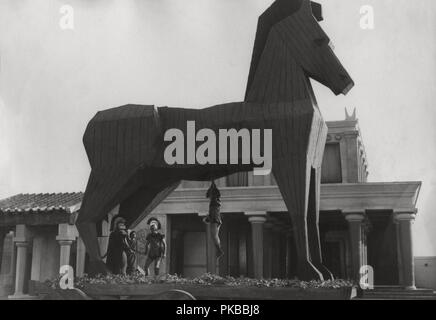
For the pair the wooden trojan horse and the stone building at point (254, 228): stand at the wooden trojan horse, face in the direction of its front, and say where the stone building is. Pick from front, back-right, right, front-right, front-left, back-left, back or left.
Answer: left

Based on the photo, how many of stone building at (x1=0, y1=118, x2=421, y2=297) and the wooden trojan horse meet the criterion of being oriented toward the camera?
1

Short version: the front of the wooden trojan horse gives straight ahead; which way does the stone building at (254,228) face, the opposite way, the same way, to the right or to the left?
to the right

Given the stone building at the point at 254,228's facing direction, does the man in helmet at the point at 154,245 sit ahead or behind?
ahead

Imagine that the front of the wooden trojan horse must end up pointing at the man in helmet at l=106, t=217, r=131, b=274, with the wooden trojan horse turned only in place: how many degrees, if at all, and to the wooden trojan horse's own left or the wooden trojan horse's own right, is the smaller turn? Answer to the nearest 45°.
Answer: approximately 135° to the wooden trojan horse's own left

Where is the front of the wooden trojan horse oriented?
to the viewer's right

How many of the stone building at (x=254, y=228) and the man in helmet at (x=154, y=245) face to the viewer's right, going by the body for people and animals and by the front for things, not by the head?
0

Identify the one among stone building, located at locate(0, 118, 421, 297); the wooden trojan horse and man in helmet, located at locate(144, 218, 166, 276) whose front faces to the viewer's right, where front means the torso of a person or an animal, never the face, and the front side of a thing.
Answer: the wooden trojan horse

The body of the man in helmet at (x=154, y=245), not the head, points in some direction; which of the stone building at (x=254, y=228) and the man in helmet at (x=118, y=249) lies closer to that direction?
the man in helmet

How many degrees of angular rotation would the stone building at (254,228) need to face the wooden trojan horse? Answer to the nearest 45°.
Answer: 0° — it already faces it

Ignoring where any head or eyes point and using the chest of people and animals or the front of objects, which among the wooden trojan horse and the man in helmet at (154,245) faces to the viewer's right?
the wooden trojan horse

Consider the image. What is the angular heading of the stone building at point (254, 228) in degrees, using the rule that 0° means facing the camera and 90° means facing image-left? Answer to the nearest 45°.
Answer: approximately 0°
